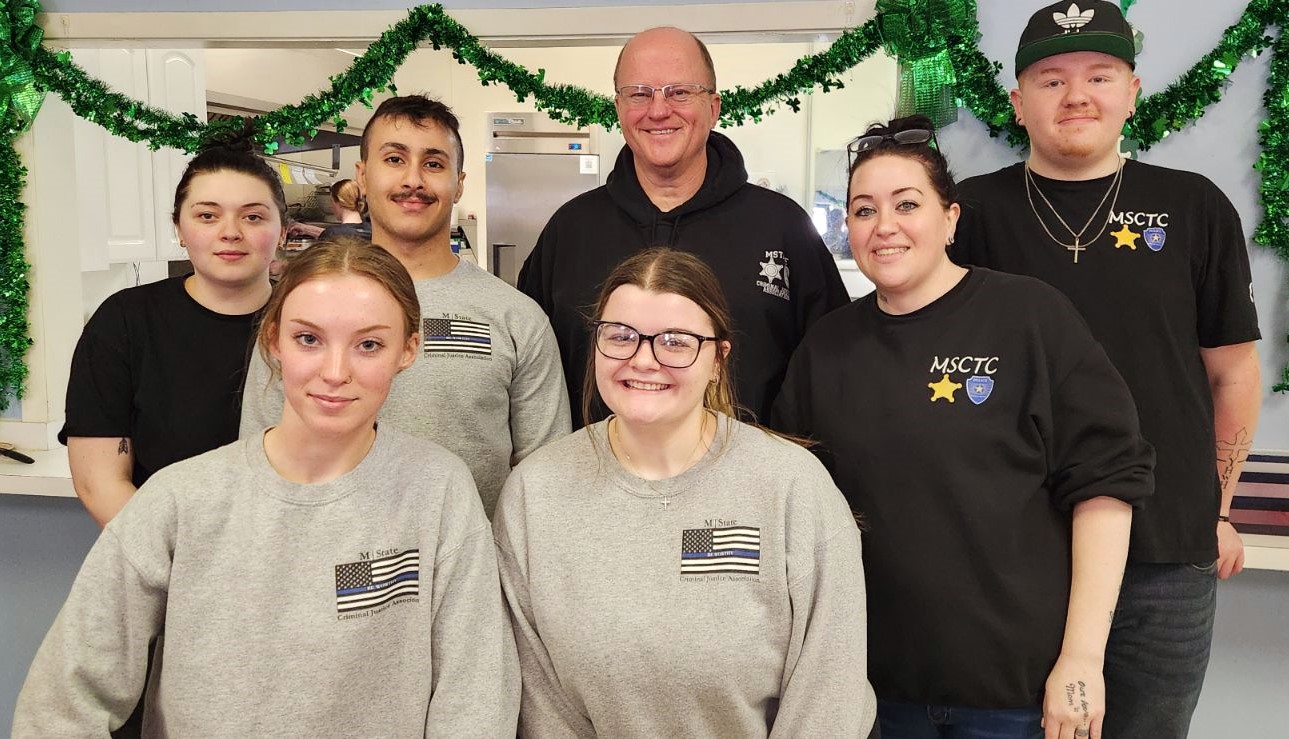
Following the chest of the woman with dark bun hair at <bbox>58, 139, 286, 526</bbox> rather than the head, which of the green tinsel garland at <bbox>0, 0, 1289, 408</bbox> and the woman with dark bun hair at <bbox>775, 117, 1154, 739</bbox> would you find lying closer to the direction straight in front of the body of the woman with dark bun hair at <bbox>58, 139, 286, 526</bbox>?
the woman with dark bun hair

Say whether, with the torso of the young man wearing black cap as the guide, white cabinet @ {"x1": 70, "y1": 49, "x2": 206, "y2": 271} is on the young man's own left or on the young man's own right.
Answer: on the young man's own right

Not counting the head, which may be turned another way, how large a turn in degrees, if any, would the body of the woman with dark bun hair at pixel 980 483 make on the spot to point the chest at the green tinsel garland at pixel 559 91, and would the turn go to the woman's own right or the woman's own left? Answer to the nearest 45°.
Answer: approximately 90° to the woman's own right

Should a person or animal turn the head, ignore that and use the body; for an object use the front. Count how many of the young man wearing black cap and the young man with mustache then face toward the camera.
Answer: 2

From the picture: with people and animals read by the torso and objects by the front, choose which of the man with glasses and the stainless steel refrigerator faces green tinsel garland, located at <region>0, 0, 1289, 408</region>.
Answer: the stainless steel refrigerator

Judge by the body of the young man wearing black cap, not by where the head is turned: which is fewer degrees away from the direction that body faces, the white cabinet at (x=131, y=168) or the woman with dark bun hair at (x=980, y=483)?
the woman with dark bun hair

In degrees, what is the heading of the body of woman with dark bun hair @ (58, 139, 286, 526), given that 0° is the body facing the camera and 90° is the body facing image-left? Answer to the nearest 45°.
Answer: approximately 0°
